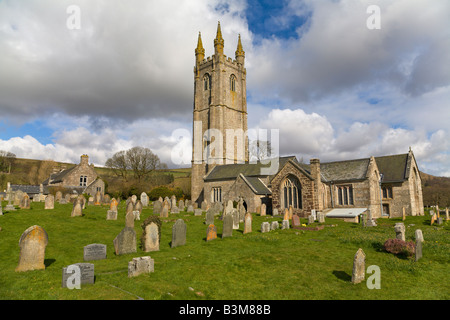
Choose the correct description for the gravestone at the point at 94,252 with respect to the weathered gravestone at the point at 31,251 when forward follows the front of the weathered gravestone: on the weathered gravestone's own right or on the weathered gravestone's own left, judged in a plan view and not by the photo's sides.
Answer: on the weathered gravestone's own left

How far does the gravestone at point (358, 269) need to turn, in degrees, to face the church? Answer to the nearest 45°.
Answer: approximately 135° to its left

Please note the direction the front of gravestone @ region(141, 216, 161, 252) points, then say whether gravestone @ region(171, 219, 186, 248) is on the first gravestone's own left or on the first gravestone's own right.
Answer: on the first gravestone's own left

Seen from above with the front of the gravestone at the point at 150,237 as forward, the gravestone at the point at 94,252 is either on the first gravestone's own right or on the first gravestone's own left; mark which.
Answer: on the first gravestone's own right

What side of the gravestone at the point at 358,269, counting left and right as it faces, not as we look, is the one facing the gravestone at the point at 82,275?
right

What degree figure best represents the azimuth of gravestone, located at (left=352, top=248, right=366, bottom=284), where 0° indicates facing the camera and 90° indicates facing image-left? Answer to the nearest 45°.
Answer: approximately 315°

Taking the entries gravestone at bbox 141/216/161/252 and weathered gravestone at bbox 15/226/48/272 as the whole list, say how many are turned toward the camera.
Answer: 2

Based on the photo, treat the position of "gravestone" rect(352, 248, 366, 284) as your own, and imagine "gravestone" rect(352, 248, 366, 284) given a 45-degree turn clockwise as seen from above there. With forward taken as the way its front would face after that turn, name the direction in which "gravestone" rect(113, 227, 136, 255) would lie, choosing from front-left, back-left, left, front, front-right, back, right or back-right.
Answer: right

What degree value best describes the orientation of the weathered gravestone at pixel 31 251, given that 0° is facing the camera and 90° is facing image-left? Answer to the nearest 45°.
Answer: approximately 0°

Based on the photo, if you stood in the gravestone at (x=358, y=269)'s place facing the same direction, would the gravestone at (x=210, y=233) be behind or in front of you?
behind
